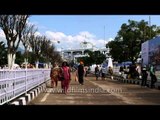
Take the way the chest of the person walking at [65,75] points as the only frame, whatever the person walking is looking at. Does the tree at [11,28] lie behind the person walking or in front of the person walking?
behind

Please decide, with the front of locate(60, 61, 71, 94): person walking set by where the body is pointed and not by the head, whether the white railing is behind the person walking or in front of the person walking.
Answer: in front

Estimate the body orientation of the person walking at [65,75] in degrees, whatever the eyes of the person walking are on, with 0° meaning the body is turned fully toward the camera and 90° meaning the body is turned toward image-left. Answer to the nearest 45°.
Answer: approximately 0°
